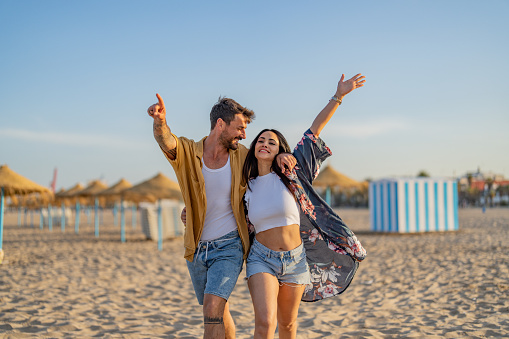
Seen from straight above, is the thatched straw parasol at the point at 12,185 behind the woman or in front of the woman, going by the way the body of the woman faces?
behind

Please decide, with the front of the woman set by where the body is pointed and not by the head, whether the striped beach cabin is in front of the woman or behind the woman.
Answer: behind

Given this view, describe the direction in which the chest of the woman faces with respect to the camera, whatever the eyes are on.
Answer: toward the camera

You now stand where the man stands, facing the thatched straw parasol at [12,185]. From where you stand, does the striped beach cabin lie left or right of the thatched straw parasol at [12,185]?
right

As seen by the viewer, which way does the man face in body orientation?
toward the camera

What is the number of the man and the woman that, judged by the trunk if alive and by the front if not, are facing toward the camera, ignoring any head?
2
